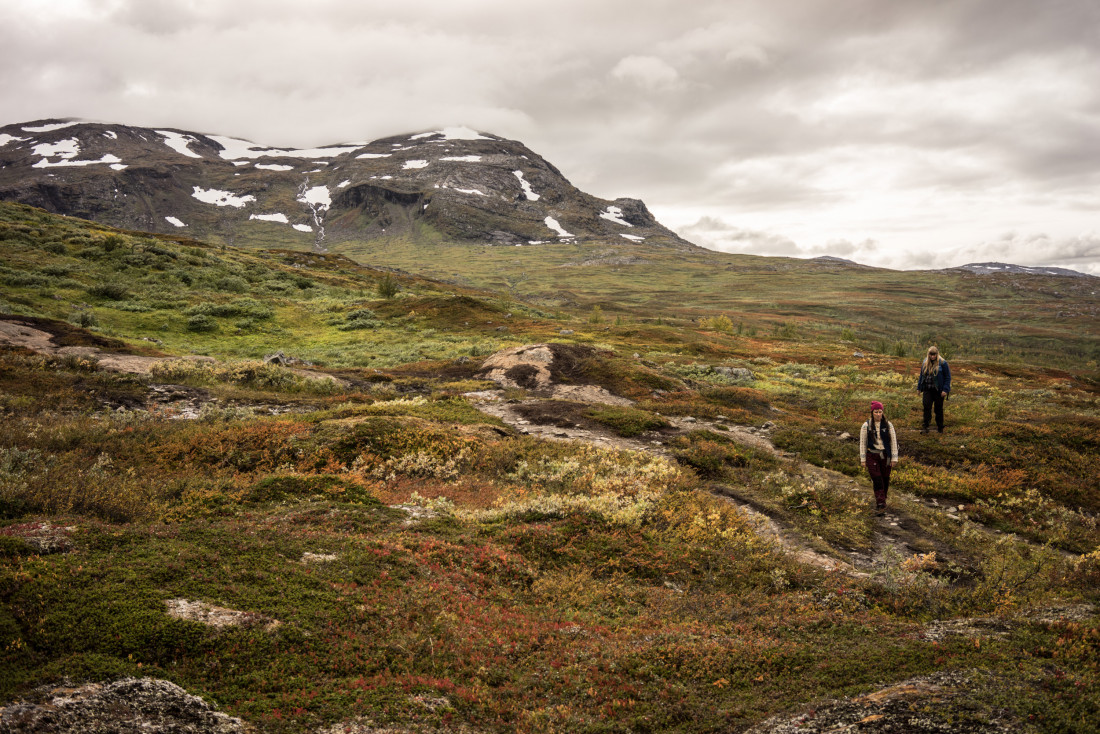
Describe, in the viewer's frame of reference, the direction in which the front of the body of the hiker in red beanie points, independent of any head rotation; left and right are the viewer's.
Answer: facing the viewer

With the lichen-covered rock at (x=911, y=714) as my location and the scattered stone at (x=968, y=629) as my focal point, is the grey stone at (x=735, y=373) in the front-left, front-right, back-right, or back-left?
front-left

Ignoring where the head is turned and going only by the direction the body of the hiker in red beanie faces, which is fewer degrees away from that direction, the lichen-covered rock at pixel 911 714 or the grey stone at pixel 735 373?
the lichen-covered rock

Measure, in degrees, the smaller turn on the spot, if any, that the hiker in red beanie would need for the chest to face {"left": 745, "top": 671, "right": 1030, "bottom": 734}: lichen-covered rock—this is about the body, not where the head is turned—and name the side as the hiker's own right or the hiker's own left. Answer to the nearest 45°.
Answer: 0° — they already face it

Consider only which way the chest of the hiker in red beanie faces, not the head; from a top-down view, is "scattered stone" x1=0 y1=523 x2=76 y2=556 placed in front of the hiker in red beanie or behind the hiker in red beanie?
in front

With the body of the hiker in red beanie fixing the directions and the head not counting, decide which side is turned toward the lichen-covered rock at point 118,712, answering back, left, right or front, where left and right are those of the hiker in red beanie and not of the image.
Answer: front

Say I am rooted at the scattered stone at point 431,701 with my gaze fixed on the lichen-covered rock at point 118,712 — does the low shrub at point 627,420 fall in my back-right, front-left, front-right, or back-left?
back-right

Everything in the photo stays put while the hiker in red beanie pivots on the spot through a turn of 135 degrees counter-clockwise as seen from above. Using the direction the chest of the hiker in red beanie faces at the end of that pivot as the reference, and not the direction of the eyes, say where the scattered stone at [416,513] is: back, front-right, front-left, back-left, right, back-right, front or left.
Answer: back

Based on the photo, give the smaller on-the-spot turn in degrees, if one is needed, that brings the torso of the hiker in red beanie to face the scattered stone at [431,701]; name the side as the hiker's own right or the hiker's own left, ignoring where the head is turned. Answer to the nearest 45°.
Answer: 0° — they already face it

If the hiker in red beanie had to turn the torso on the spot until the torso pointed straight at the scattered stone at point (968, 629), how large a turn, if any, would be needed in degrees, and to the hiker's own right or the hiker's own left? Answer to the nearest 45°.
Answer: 0° — they already face it

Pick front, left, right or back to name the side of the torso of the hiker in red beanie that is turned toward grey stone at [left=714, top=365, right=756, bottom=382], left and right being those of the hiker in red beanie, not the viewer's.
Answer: back

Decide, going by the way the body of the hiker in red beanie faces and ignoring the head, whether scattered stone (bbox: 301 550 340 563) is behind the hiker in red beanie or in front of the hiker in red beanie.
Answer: in front
